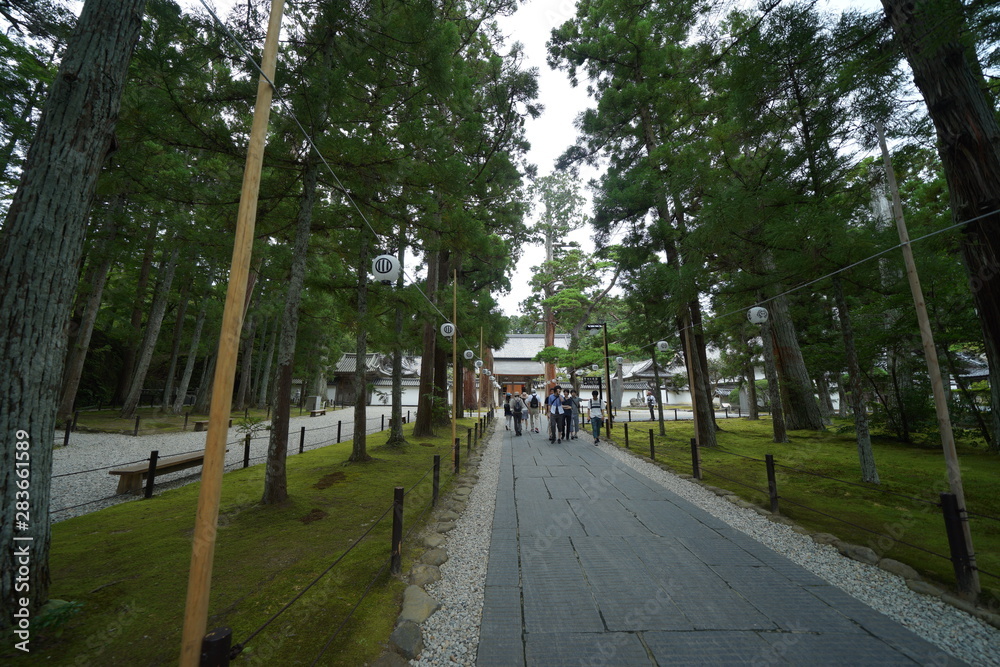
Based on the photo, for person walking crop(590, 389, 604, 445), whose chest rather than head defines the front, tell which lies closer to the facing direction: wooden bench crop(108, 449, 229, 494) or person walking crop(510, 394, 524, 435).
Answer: the wooden bench

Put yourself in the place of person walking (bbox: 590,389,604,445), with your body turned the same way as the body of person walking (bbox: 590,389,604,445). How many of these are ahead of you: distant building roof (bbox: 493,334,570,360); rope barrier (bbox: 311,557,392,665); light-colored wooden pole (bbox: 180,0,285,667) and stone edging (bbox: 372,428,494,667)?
3

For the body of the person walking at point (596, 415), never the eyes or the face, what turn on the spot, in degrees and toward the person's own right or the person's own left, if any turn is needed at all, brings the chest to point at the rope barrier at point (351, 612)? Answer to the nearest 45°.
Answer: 0° — they already face it

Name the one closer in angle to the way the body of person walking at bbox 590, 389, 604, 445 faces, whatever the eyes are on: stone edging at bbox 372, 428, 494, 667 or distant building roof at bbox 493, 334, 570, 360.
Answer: the stone edging

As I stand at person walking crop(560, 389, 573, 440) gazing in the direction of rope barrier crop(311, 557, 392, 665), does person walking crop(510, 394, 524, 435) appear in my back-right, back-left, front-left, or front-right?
back-right

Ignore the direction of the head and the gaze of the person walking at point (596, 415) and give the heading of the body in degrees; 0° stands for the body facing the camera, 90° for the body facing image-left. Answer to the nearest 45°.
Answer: approximately 0°

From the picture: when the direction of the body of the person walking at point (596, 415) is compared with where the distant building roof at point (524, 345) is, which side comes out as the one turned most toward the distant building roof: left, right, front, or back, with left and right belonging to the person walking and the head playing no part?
back

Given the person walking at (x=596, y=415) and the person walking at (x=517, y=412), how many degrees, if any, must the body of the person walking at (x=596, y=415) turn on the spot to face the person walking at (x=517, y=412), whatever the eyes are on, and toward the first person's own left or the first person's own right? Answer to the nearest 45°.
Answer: approximately 135° to the first person's own right

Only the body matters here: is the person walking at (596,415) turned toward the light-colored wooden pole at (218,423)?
yes
